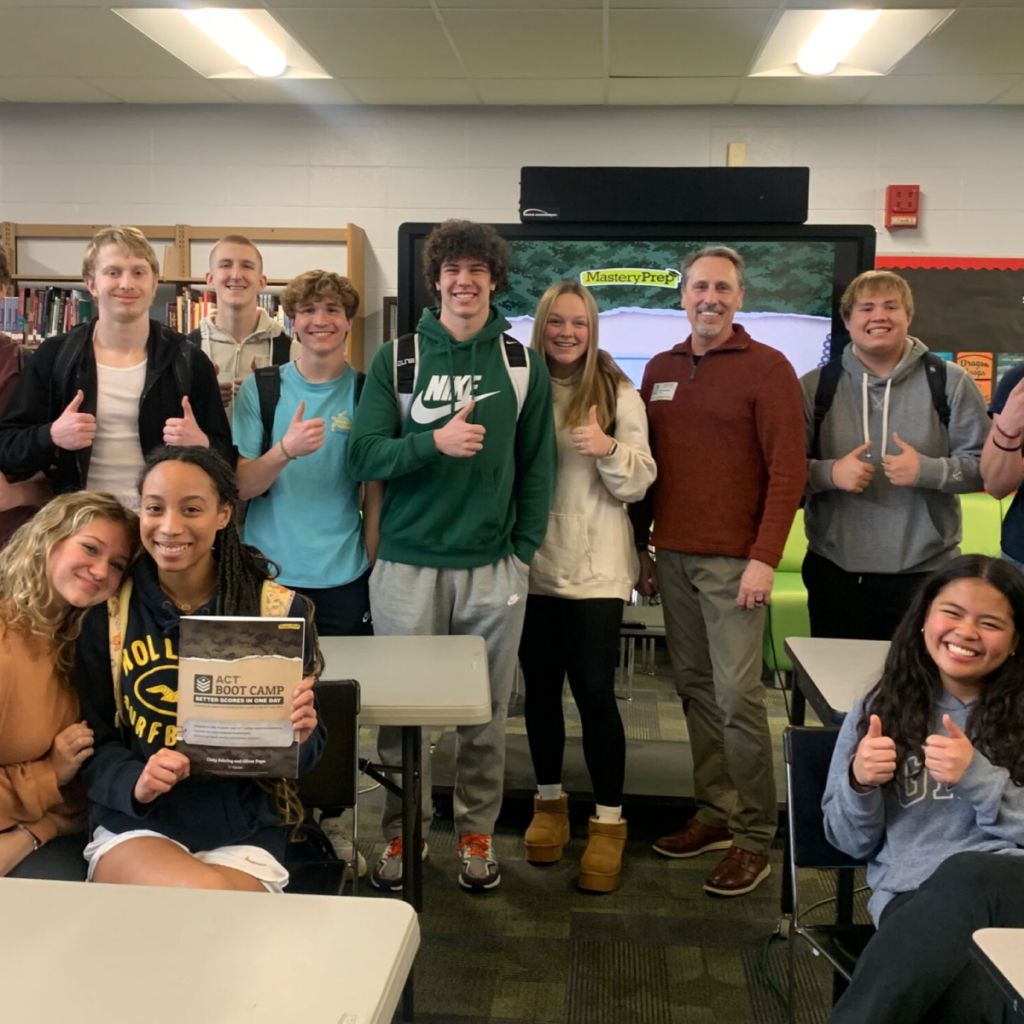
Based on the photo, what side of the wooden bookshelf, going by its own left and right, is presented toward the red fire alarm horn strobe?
left

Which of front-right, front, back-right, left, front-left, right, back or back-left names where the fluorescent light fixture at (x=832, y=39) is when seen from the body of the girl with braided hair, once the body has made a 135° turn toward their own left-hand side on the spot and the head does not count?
front

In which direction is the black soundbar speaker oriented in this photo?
toward the camera

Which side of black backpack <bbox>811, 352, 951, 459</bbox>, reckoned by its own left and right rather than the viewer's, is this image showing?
back

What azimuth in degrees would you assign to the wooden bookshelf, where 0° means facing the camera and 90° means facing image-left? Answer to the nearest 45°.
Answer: approximately 0°

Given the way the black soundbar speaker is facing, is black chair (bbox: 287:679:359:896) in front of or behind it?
in front

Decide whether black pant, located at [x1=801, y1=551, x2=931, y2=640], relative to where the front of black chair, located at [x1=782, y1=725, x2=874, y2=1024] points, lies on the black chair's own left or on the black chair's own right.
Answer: on the black chair's own left

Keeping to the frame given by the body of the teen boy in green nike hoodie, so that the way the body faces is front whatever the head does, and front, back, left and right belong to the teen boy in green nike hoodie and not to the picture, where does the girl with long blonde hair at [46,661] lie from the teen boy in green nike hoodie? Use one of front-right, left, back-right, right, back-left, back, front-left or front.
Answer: front-right

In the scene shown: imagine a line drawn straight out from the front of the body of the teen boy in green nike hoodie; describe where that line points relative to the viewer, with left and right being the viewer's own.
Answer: facing the viewer
